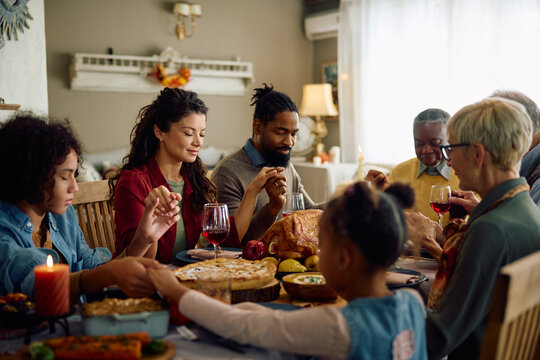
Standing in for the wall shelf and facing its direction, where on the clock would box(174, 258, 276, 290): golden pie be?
The golden pie is roughly at 12 o'clock from the wall shelf.

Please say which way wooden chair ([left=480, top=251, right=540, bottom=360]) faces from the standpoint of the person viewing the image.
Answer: facing away from the viewer and to the left of the viewer

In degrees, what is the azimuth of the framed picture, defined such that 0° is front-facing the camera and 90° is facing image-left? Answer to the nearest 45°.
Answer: approximately 45°

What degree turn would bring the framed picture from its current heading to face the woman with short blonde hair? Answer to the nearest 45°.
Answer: approximately 45° to its left

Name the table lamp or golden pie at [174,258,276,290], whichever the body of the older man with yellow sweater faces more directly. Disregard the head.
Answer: the golden pie

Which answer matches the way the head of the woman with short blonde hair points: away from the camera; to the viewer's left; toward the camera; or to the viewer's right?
to the viewer's left

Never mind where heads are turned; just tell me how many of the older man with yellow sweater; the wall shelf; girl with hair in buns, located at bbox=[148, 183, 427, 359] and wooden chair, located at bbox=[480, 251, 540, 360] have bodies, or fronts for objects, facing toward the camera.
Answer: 2

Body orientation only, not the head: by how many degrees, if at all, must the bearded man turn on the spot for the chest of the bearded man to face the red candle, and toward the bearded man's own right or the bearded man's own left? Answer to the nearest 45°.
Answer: approximately 45° to the bearded man's own right
